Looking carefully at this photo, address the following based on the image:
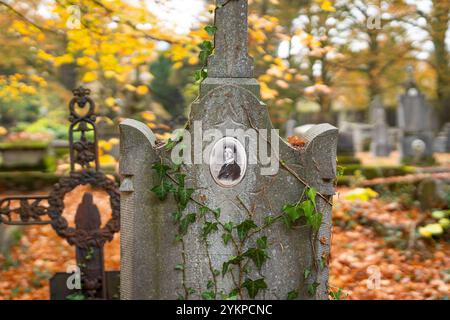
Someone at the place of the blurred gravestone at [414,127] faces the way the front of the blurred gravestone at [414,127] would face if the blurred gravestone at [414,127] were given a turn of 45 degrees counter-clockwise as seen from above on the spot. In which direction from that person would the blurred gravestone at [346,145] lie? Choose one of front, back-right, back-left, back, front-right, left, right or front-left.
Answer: right

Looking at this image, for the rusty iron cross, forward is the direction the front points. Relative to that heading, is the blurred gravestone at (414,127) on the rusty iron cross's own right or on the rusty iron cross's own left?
on the rusty iron cross's own left

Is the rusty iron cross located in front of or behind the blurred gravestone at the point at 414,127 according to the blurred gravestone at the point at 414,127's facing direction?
in front

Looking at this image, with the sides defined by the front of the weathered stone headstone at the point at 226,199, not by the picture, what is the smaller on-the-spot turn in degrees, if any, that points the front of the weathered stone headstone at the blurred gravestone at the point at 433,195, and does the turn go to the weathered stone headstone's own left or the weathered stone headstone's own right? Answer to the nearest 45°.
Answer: approximately 135° to the weathered stone headstone's own left

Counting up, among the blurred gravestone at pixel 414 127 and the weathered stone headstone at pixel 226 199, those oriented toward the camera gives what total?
2

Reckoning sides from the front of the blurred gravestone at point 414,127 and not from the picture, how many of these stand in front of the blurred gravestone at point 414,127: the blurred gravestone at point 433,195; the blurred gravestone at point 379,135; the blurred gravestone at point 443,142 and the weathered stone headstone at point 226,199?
2

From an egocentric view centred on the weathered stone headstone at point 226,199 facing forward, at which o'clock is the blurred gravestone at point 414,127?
The blurred gravestone is roughly at 7 o'clock from the weathered stone headstone.

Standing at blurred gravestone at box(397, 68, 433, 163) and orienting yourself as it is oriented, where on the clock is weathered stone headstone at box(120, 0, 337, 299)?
The weathered stone headstone is roughly at 12 o'clock from the blurred gravestone.

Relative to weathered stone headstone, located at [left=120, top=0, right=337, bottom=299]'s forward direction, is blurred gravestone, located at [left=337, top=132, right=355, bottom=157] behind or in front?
behind
